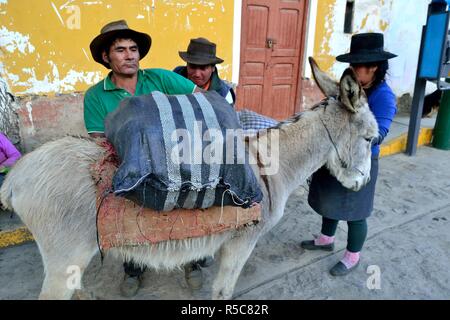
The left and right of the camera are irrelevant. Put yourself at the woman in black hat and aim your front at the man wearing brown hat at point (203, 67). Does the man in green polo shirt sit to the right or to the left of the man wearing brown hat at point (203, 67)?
left

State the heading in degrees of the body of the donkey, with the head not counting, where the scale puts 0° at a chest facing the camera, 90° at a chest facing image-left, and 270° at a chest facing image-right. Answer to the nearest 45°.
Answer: approximately 270°

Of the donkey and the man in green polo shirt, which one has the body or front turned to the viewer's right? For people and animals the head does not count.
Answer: the donkey

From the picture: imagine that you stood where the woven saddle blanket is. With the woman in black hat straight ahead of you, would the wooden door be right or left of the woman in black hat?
left

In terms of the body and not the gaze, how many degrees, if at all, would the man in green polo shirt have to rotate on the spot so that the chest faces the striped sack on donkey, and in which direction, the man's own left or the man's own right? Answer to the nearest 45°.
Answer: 0° — they already face it

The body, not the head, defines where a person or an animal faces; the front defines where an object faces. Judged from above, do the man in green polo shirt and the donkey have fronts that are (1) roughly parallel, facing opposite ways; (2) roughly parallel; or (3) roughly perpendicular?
roughly perpendicular

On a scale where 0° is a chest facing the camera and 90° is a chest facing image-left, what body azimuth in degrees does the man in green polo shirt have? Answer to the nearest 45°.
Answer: approximately 0°

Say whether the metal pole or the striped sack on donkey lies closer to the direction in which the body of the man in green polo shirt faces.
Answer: the striped sack on donkey

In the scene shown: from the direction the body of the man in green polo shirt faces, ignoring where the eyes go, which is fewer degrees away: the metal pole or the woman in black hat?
the woman in black hat

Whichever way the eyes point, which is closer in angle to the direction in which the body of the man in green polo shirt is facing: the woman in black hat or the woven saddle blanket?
the woven saddle blanket

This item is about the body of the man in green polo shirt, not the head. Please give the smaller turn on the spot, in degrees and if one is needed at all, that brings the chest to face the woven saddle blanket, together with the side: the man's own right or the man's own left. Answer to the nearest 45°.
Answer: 0° — they already face it

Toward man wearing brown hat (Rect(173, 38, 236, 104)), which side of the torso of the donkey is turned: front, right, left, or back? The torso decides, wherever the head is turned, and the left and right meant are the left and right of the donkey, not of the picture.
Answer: left

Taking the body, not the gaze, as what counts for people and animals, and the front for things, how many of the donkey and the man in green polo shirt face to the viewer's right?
1
